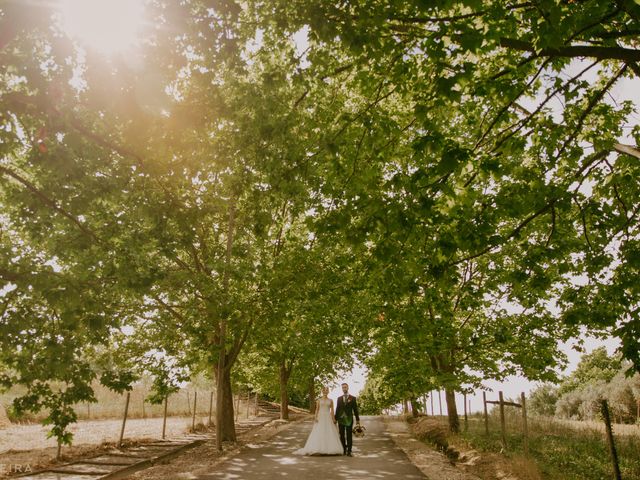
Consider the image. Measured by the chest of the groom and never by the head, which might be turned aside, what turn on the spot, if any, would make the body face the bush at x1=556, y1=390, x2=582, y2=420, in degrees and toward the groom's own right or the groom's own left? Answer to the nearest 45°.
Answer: approximately 135° to the groom's own left

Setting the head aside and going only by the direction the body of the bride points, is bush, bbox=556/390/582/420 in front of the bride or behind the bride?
behind

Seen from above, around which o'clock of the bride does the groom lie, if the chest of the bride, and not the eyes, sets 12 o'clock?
The groom is roughly at 10 o'clock from the bride.

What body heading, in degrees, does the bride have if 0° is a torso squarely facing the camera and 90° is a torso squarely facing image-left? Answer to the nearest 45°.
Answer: approximately 0°

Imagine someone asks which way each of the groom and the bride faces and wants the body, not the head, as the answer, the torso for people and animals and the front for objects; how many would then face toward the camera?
2

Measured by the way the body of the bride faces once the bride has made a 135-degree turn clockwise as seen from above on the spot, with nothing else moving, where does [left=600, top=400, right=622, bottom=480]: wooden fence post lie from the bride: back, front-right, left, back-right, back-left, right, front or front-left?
back

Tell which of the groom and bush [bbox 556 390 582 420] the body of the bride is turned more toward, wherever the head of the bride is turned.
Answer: the groom

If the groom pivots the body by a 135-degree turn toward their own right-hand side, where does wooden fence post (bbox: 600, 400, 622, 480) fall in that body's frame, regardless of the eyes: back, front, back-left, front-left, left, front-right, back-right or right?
back

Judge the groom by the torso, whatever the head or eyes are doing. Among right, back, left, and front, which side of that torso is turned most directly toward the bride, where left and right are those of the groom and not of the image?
right
